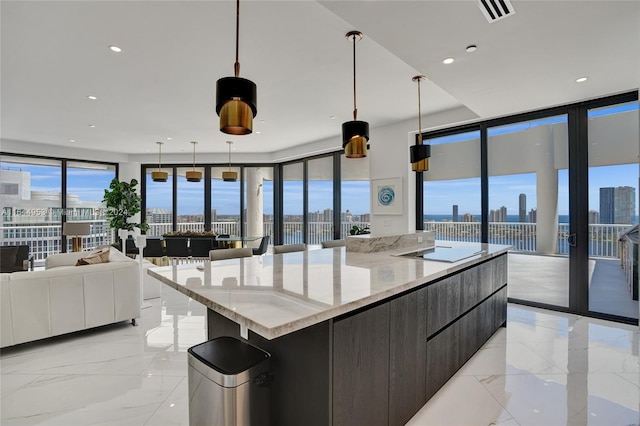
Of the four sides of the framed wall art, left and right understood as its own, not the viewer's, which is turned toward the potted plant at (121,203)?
right

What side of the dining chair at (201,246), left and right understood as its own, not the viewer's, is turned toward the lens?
back

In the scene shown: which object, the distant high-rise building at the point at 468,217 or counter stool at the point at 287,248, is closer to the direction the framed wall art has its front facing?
the counter stool

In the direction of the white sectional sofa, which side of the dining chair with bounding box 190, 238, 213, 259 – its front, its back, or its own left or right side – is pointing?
back

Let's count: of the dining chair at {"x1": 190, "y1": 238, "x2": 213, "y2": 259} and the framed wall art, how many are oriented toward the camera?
1

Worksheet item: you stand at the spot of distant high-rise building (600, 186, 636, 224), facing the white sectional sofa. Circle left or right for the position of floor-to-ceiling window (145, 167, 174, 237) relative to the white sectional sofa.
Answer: right

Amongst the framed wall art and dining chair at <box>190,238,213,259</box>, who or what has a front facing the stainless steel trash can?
the framed wall art

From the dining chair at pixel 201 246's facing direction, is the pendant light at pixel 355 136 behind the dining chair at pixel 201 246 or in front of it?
behind

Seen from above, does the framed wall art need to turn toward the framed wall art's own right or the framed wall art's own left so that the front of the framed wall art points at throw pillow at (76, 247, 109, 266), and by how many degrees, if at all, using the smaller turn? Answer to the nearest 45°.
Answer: approximately 45° to the framed wall art's own right

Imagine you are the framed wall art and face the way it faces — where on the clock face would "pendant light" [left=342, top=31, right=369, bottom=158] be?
The pendant light is roughly at 12 o'clock from the framed wall art.

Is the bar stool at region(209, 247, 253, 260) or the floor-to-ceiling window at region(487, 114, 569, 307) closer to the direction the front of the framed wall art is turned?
the bar stool

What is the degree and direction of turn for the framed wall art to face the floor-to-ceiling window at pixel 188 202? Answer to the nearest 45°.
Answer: approximately 90° to its right

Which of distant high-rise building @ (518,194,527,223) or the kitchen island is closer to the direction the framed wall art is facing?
the kitchen island

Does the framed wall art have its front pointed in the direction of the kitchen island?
yes
